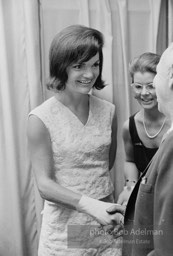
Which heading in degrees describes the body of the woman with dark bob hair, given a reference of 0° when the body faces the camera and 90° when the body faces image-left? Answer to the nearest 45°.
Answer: approximately 315°

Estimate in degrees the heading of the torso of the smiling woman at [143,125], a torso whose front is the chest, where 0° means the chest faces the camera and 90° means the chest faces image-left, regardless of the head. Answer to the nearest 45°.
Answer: approximately 0°
